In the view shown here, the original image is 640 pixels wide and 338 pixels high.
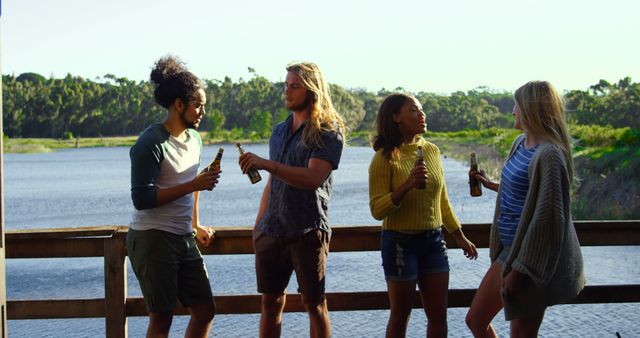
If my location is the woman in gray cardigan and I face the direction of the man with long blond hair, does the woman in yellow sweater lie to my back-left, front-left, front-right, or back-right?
front-right

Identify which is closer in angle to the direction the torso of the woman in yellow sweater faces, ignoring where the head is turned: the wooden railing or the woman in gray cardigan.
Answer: the woman in gray cardigan

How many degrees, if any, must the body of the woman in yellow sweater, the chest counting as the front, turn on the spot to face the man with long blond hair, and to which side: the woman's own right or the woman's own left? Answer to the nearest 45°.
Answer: approximately 135° to the woman's own right

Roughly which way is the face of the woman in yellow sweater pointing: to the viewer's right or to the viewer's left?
to the viewer's right

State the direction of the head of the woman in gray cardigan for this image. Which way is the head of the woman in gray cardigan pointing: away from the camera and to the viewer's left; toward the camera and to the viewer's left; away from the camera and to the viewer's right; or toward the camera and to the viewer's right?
away from the camera and to the viewer's left

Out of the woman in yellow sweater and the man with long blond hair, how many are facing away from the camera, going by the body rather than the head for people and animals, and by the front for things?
0

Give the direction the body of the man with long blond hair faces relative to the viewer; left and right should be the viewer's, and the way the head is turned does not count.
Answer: facing the viewer and to the left of the viewer

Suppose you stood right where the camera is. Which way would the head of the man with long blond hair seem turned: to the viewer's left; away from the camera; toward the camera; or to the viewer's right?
to the viewer's left
